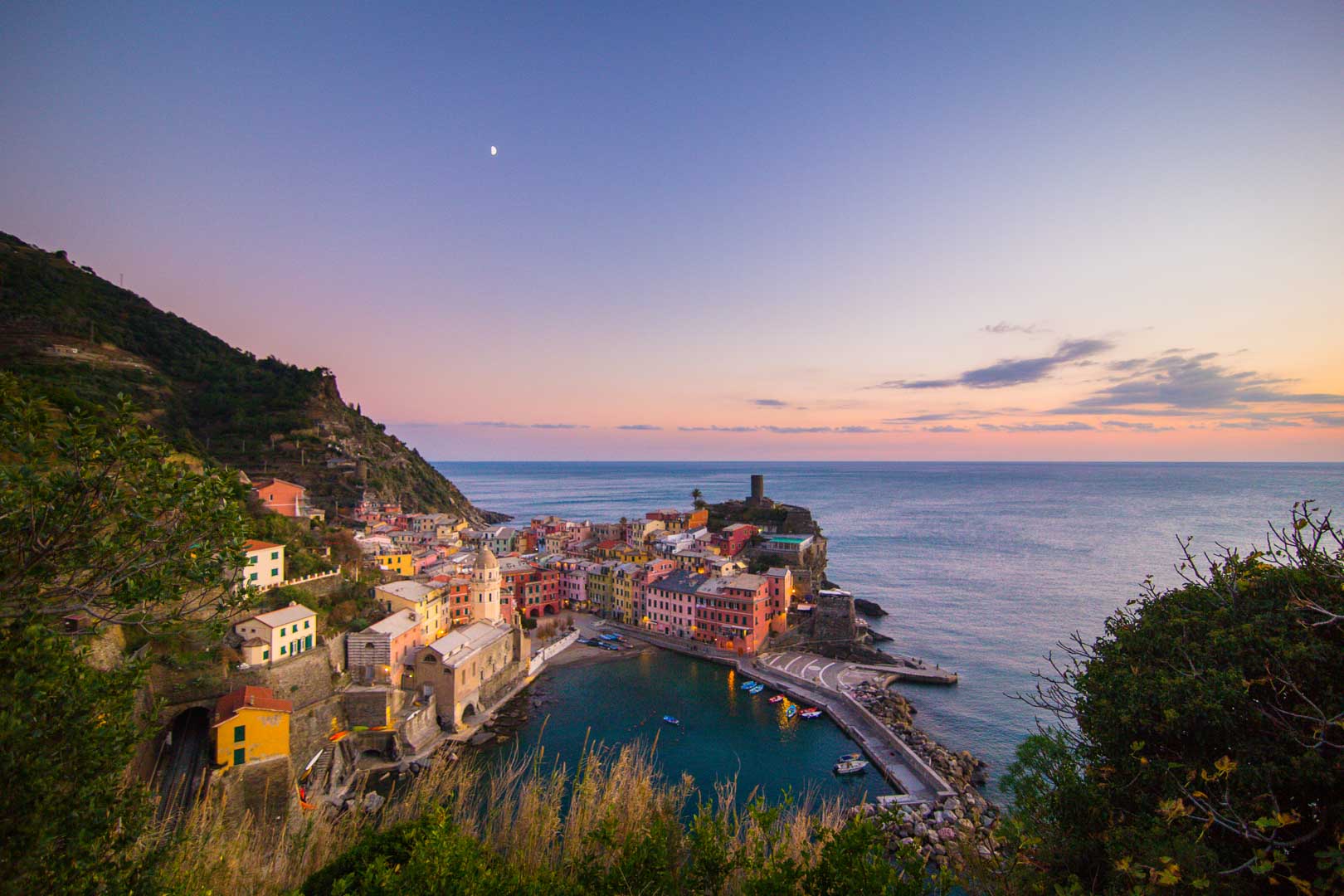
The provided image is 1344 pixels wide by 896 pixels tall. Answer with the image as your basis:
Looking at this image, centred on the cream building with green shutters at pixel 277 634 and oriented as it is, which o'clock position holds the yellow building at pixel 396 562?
The yellow building is roughly at 8 o'clock from the cream building with green shutters.

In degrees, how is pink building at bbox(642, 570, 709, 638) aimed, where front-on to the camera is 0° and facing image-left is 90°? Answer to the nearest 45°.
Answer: approximately 45°

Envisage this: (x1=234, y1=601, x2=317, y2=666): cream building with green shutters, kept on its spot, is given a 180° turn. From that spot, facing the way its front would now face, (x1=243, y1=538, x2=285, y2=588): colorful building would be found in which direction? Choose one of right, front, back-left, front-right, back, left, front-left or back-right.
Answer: front-right

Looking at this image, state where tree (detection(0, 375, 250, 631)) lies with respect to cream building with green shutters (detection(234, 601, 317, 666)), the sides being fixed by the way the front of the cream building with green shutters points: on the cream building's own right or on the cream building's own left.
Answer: on the cream building's own right

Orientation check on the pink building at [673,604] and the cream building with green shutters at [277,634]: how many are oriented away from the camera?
0

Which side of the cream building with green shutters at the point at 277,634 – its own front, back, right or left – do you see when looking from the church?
left

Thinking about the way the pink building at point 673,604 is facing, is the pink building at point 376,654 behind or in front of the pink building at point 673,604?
in front

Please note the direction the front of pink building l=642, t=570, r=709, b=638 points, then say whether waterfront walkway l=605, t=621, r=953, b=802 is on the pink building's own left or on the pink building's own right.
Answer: on the pink building's own left

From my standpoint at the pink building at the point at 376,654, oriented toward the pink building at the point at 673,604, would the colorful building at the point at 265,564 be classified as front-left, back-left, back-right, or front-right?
back-left

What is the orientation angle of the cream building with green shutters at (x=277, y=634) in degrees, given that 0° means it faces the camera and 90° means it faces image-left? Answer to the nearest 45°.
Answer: approximately 315°
